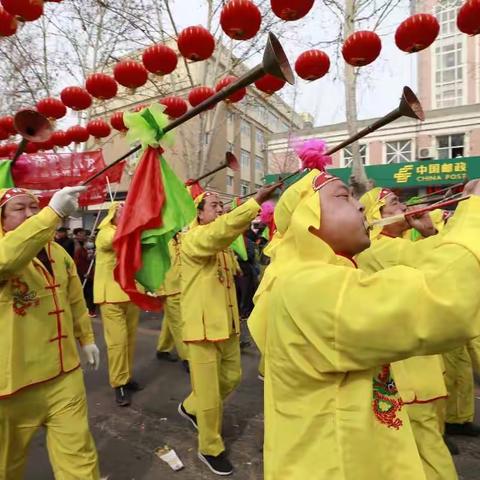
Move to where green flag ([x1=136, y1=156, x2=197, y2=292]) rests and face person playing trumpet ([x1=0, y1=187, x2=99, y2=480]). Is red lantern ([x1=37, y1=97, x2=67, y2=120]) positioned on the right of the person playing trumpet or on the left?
right

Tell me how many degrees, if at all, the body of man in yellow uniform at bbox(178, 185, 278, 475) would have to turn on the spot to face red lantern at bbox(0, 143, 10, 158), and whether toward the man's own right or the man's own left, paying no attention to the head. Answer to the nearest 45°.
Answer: approximately 180°

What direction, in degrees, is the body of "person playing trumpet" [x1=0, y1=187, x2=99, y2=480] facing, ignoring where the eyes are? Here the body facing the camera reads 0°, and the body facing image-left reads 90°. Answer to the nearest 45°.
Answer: approximately 315°

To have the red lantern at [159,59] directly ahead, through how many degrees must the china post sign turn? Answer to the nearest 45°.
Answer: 0° — it already faces it

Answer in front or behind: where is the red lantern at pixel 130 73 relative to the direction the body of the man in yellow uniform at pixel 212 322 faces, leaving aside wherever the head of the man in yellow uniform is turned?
behind

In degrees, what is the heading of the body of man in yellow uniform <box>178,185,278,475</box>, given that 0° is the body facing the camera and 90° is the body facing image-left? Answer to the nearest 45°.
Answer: approximately 315°

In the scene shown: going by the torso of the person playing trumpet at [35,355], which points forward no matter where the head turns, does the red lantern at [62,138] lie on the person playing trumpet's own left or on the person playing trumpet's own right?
on the person playing trumpet's own left

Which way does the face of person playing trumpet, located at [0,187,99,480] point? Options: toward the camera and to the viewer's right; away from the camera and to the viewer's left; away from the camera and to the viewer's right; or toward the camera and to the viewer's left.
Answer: toward the camera and to the viewer's right
